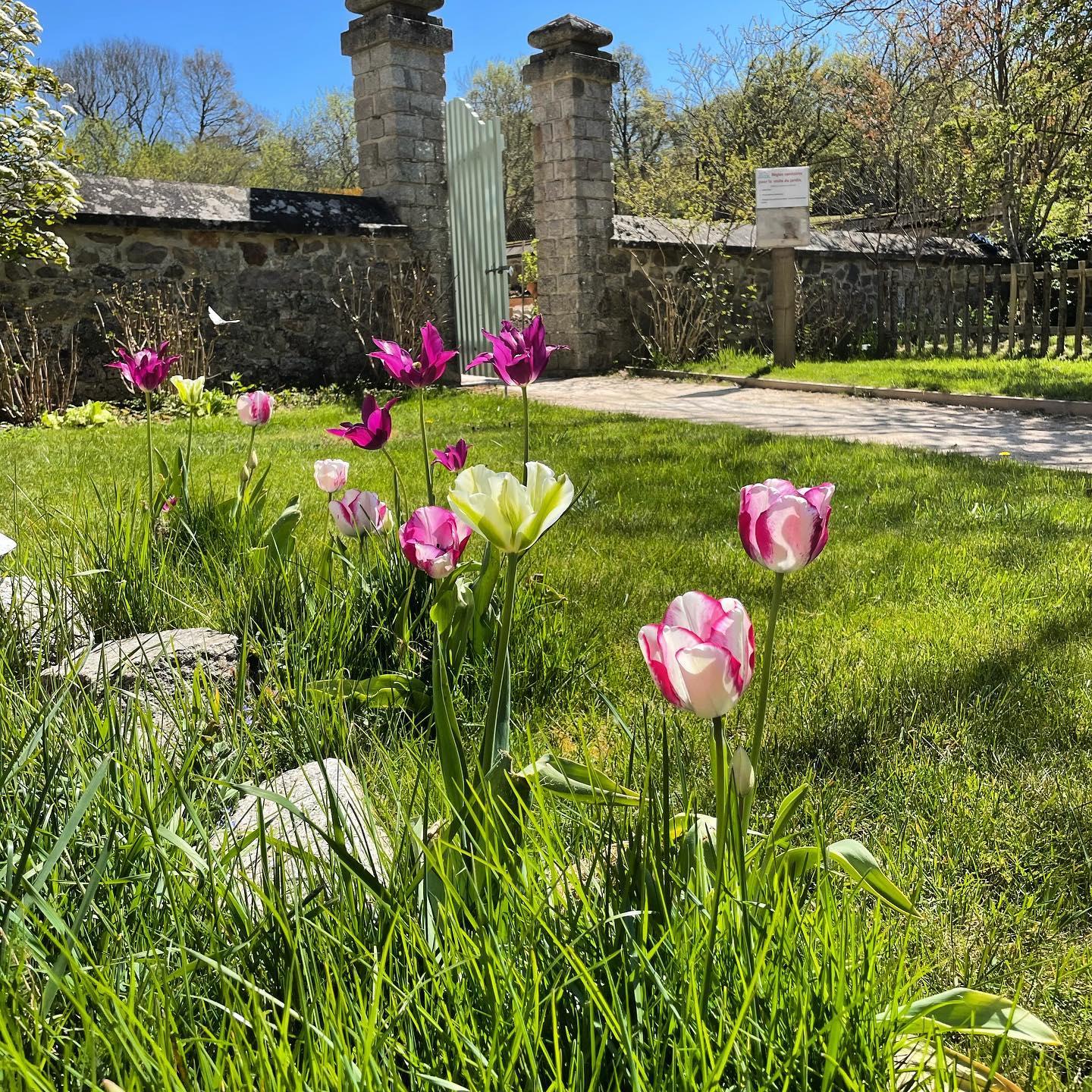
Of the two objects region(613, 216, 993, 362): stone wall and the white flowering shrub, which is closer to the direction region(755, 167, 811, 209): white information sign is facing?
the white flowering shrub

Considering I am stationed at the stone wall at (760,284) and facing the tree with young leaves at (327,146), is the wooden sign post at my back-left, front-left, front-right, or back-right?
back-left

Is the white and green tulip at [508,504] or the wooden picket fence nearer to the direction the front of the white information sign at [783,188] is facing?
the white and green tulip

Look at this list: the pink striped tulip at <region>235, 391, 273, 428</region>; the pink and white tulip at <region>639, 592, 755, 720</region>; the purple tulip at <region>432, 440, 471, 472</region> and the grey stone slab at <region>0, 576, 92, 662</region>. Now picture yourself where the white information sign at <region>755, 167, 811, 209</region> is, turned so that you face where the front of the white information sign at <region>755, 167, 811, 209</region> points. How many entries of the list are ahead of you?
4

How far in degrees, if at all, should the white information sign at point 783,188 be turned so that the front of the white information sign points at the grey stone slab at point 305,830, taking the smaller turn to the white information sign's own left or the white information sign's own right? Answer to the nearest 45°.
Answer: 0° — it already faces it

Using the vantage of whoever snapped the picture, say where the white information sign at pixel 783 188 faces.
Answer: facing the viewer

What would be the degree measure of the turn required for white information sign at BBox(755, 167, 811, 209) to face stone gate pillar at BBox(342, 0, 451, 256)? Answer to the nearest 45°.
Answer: approximately 90° to its right

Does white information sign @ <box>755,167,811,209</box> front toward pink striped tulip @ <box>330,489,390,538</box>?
yes

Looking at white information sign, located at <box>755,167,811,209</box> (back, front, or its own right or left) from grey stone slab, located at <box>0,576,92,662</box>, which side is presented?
front

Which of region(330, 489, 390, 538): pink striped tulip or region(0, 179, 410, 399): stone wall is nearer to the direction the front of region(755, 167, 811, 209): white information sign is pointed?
the pink striped tulip

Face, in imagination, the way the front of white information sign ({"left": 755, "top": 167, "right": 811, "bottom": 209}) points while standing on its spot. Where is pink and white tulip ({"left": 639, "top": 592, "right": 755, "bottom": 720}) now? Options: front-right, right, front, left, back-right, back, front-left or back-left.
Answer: front

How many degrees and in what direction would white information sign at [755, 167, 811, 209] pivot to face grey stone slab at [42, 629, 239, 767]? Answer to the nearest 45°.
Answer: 0° — it already faces it

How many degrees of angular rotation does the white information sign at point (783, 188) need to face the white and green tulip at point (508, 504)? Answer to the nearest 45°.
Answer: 0° — it already faces it

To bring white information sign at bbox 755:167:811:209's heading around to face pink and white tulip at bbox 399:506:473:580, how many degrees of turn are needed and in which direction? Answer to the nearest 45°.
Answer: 0° — it already faces it

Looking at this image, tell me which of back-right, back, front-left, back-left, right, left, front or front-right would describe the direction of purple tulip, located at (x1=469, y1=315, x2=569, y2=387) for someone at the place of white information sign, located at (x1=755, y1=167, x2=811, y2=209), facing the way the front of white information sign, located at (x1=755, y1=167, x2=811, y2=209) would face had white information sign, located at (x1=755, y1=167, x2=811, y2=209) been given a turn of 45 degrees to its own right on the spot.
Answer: front-left

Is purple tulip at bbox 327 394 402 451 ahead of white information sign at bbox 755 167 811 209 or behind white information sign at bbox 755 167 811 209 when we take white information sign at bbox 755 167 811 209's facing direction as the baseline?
ahead
